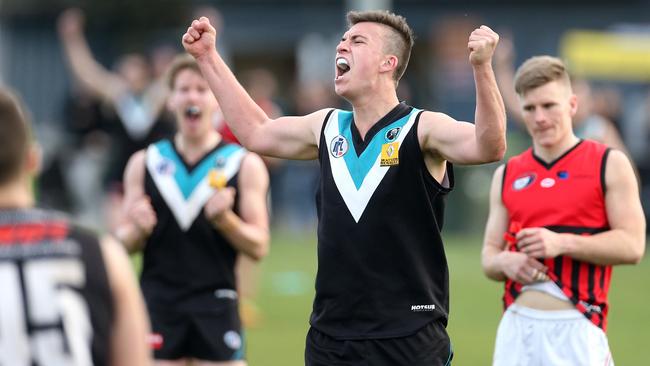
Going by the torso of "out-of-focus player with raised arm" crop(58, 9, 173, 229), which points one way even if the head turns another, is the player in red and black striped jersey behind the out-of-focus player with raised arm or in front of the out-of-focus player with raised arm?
in front

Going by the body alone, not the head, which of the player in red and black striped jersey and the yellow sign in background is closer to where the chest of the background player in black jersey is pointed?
the player in red and black striped jersey

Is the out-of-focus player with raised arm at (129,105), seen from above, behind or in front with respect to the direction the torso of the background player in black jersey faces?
behind

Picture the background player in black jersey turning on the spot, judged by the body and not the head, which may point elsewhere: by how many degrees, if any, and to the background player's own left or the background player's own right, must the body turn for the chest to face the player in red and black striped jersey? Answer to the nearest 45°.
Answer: approximately 45° to the background player's own left

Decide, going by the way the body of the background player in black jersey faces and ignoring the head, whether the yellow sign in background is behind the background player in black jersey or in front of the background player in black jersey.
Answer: behind

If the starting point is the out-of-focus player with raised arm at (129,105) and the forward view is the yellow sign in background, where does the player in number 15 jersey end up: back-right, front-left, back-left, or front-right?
back-right

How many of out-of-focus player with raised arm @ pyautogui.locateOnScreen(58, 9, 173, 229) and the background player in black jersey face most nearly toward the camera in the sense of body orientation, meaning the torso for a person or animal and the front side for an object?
2

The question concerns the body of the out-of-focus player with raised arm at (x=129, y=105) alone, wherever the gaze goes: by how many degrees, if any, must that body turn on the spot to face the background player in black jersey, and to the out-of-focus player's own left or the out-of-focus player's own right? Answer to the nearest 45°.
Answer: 0° — they already face them

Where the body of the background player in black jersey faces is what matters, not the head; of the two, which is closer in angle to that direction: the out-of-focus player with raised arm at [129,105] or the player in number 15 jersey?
the player in number 15 jersey

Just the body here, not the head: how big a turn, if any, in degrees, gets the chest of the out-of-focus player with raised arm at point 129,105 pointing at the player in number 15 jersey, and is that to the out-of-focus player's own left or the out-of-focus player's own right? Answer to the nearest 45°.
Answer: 0° — they already face them
